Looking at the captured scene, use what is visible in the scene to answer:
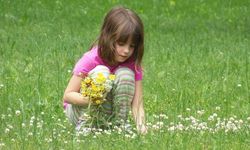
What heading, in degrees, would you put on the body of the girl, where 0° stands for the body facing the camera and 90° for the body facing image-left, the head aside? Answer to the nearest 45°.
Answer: approximately 315°

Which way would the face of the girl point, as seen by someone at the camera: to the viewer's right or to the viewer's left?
to the viewer's right
